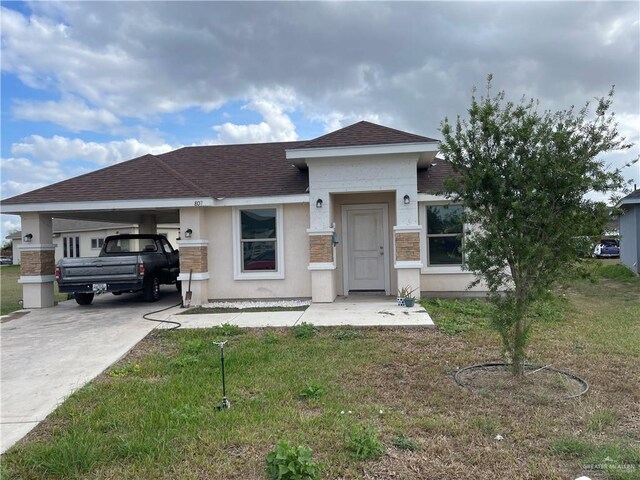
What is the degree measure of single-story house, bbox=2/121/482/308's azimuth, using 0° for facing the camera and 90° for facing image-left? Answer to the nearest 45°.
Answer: approximately 0°

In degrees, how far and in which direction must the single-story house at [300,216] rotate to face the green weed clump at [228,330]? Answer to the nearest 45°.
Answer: approximately 45° to its right

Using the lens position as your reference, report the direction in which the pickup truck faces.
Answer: facing away from the viewer and to the right of the viewer

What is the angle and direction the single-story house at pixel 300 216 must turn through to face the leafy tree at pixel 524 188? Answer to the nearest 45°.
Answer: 0° — it already faces it

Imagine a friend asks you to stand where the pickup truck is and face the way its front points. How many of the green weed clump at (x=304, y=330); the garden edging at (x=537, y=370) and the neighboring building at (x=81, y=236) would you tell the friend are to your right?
2

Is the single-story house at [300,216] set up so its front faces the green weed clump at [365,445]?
yes

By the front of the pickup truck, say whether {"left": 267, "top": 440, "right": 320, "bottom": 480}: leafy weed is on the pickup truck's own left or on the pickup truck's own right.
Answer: on the pickup truck's own right

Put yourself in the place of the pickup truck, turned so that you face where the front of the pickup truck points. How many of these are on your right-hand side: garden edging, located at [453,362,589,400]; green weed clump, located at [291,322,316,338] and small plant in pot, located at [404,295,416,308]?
3

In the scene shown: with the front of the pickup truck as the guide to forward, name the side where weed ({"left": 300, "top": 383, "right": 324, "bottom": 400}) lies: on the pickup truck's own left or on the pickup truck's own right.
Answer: on the pickup truck's own right

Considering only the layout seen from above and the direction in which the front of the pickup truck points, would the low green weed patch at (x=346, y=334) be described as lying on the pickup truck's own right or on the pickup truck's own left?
on the pickup truck's own right

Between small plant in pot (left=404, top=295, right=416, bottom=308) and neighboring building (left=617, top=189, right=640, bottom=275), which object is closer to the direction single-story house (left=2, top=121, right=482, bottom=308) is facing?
the small plant in pot

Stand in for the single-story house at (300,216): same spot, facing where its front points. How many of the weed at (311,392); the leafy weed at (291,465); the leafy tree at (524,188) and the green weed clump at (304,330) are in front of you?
4
